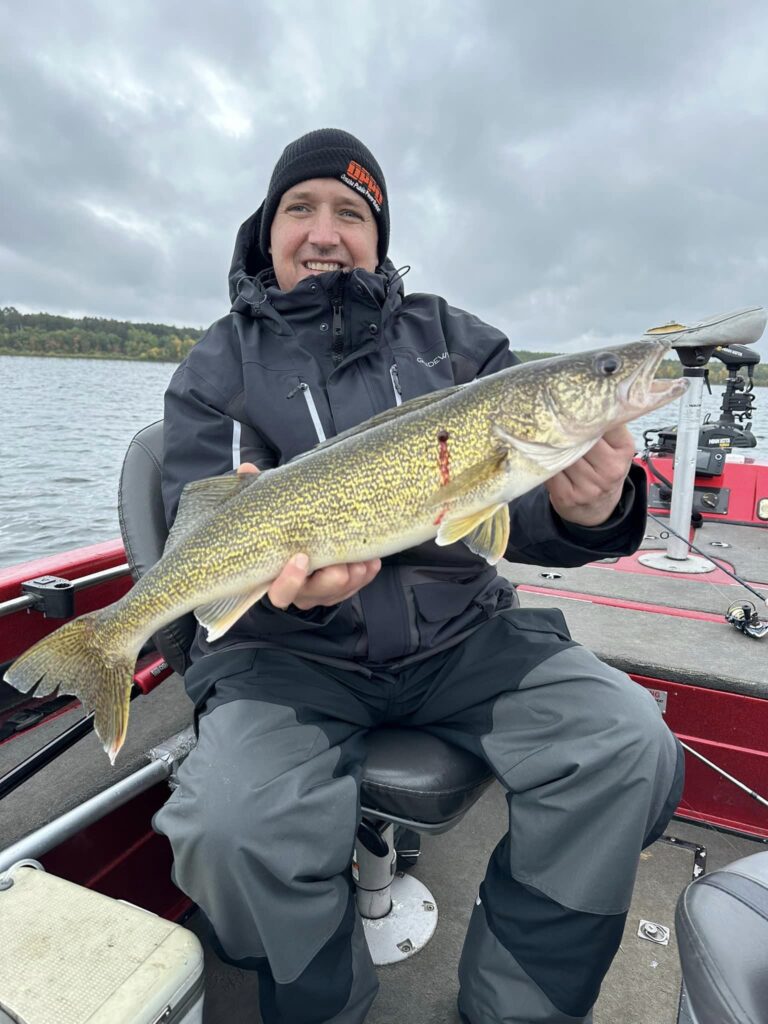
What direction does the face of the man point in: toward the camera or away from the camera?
toward the camera

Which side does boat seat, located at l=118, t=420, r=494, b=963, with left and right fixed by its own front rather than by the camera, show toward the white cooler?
right

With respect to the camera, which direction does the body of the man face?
toward the camera

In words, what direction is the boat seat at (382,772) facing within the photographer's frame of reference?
facing the viewer and to the right of the viewer

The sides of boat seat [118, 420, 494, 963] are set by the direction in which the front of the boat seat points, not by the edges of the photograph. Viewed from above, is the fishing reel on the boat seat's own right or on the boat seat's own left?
on the boat seat's own left

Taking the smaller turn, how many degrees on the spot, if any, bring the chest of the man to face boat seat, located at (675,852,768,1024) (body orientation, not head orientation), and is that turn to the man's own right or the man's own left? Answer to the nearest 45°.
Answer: approximately 45° to the man's own left

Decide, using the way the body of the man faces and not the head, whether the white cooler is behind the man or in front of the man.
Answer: in front

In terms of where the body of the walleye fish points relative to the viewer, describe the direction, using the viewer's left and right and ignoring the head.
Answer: facing to the right of the viewer

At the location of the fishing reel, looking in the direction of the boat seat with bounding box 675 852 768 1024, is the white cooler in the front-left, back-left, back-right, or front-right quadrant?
front-right
